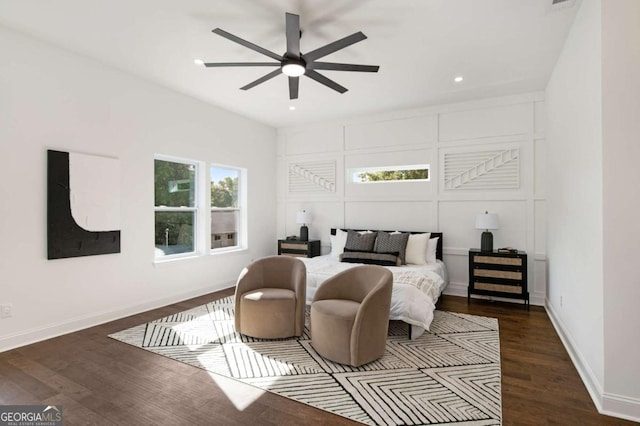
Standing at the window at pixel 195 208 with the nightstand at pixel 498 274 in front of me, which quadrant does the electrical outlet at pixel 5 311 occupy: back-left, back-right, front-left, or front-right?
back-right

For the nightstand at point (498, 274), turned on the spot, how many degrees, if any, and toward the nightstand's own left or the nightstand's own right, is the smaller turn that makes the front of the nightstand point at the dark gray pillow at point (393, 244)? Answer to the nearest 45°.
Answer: approximately 90° to the nightstand's own right

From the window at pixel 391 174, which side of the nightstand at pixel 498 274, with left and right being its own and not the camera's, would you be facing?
right

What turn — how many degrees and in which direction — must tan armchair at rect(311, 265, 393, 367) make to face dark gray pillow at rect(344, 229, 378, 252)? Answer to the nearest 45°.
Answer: approximately 135° to its right

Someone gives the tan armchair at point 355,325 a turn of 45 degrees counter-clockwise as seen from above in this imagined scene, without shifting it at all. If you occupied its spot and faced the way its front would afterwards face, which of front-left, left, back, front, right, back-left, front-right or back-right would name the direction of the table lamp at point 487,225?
back-left

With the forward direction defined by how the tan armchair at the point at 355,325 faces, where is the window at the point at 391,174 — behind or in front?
behind

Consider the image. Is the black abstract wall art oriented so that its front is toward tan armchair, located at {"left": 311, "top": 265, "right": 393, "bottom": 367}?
yes

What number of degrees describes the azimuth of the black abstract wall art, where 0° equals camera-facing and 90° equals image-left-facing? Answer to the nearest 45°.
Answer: approximately 315°

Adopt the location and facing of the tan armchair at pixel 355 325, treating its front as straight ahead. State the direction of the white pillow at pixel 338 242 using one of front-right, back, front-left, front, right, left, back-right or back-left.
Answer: back-right

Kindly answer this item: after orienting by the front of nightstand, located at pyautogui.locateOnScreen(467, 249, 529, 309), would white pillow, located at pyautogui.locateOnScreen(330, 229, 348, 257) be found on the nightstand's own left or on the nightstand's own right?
on the nightstand's own right
